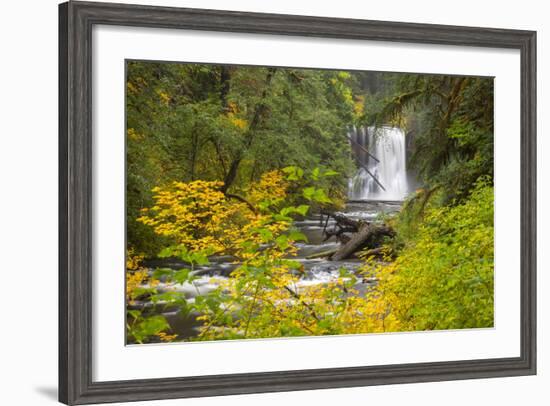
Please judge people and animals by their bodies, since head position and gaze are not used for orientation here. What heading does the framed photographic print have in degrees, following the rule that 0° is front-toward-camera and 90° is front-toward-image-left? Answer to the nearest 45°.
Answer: approximately 315°
